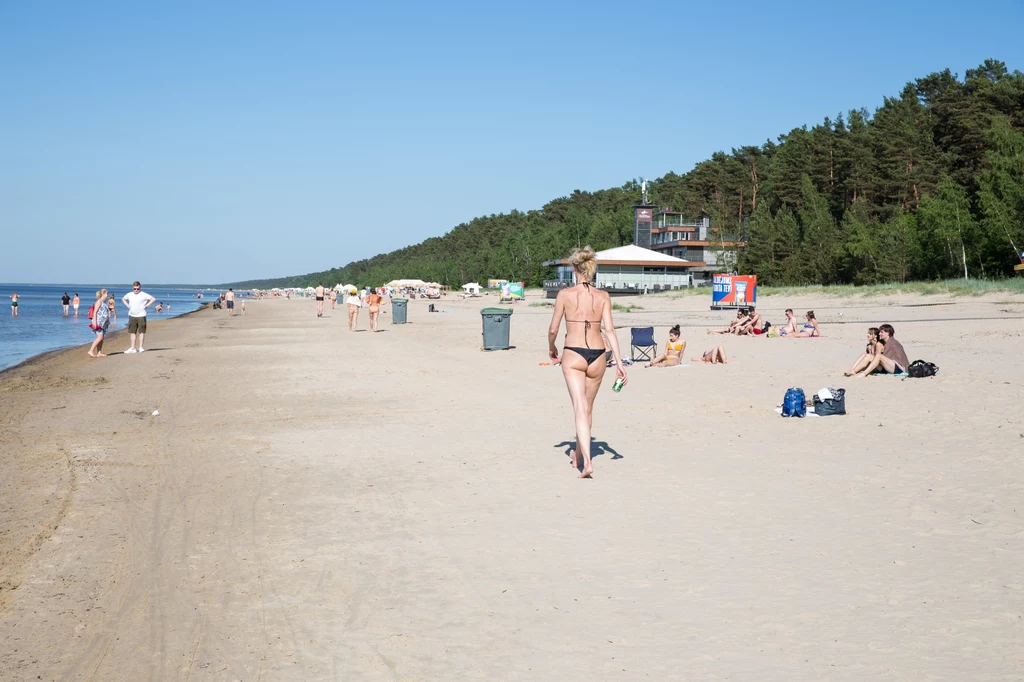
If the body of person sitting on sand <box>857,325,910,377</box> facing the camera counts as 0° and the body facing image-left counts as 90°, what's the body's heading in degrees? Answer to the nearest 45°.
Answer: approximately 90°

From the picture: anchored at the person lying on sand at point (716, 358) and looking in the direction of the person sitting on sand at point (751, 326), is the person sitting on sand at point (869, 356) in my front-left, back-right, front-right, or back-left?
back-right

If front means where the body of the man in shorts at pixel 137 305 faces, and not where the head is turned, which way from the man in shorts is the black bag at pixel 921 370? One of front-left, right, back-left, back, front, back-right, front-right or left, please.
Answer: front-left

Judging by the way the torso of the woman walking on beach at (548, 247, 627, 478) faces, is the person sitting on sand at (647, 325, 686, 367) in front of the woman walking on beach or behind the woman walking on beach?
in front

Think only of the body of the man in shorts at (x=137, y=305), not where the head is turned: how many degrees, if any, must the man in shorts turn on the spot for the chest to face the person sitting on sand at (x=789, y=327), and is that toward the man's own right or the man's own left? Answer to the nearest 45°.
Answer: approximately 90° to the man's own left

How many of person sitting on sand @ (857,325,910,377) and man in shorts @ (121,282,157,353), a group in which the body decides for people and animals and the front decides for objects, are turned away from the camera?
0

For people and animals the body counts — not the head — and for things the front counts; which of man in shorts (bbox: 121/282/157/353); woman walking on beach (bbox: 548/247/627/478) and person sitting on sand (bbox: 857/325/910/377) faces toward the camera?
the man in shorts

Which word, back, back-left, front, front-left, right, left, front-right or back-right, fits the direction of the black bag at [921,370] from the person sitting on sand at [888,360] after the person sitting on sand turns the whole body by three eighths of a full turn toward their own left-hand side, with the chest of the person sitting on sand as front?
front

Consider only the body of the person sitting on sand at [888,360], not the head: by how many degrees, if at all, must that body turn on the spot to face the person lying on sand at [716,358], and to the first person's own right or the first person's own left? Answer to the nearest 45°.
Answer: approximately 45° to the first person's own right

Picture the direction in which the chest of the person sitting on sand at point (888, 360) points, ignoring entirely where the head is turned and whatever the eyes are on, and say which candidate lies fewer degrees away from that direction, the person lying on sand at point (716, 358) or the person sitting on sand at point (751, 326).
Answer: the person lying on sand

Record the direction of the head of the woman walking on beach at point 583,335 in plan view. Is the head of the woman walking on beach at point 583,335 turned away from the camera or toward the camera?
away from the camera

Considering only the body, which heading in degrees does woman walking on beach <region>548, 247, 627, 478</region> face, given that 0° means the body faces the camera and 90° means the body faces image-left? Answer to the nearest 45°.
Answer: approximately 180°

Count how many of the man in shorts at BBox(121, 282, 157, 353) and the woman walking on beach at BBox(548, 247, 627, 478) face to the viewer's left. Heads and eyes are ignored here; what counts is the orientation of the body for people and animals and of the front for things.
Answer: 0

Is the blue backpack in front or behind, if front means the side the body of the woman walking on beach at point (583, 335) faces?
in front

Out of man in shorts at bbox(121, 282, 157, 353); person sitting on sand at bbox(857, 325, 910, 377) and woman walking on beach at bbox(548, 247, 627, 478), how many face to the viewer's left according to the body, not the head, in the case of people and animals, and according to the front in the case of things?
1

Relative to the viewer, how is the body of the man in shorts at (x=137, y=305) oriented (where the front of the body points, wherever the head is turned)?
toward the camera

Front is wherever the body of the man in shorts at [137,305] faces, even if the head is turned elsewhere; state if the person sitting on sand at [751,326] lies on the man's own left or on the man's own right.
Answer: on the man's own left
